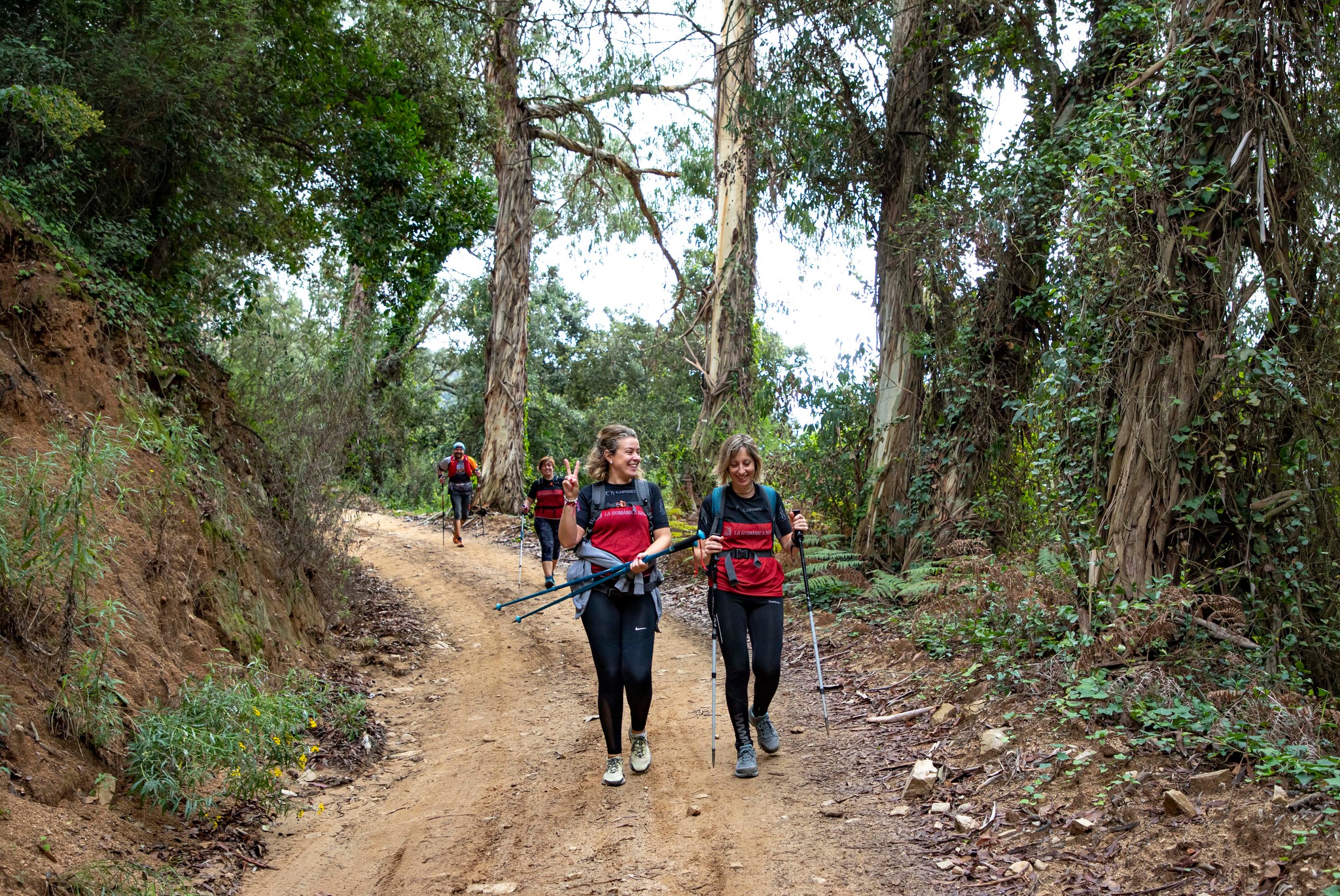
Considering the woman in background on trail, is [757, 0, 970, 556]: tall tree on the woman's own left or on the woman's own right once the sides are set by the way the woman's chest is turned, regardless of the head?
on the woman's own left

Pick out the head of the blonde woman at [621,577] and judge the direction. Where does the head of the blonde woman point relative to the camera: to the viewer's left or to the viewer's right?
to the viewer's right

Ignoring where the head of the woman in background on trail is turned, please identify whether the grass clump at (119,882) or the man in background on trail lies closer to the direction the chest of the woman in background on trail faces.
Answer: the grass clump

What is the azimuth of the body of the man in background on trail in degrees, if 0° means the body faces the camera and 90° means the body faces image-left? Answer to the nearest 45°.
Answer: approximately 0°

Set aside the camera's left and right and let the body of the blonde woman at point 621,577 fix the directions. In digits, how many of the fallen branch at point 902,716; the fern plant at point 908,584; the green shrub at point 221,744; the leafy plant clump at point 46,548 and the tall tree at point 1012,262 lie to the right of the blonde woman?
2

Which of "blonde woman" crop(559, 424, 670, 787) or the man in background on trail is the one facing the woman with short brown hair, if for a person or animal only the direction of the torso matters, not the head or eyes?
the man in background on trail

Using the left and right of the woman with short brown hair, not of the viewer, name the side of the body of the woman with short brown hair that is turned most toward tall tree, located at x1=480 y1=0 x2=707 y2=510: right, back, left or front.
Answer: back
